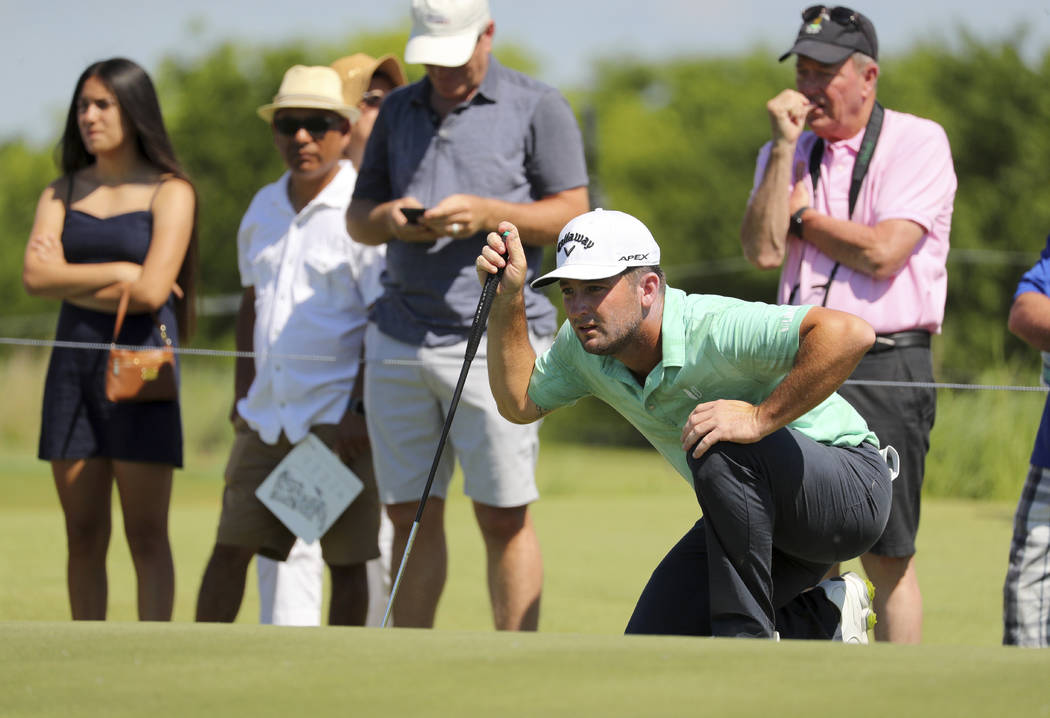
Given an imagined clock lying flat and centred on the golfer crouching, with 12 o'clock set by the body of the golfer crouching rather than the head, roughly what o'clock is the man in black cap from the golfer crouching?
The man in black cap is roughly at 5 o'clock from the golfer crouching.

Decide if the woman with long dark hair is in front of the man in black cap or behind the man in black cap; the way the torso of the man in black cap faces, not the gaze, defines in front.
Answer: in front

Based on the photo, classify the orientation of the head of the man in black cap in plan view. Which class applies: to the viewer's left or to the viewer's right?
to the viewer's left

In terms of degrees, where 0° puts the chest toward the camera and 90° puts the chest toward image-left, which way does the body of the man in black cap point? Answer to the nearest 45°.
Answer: approximately 45°

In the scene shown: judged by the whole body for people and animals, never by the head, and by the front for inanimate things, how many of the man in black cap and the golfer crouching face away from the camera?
0

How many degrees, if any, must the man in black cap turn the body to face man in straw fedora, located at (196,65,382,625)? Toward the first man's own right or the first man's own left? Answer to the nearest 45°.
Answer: approximately 45° to the first man's own right

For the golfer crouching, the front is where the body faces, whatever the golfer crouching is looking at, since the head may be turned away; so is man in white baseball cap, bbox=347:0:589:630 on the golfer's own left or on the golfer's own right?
on the golfer's own right

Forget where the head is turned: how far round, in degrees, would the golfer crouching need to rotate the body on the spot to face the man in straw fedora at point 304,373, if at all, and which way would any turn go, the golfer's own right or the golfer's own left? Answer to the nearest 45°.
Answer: approximately 90° to the golfer's own right

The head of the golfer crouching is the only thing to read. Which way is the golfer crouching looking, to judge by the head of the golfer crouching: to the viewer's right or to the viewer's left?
to the viewer's left

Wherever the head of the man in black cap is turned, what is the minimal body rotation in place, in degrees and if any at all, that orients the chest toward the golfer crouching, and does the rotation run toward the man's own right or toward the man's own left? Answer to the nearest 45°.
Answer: approximately 45° to the man's own left

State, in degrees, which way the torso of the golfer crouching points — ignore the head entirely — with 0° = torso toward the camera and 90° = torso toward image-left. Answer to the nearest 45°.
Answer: approximately 45°

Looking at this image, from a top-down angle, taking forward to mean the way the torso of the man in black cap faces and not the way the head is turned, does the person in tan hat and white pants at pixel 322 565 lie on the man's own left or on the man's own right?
on the man's own right
